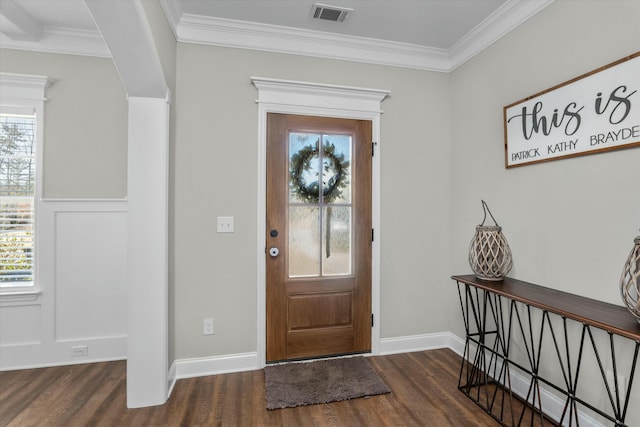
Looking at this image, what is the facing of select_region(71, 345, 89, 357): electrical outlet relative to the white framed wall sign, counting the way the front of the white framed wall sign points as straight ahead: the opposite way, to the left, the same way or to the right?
to the left

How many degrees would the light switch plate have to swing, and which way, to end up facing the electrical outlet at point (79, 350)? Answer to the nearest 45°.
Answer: approximately 90° to its right

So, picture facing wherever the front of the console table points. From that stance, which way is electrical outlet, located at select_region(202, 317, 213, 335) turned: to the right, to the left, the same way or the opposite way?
to the left

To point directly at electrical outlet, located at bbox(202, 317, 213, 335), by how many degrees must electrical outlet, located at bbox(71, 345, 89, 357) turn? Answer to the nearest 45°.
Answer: approximately 90° to its left

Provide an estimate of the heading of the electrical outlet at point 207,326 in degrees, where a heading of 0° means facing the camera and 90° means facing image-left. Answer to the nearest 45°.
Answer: approximately 0°

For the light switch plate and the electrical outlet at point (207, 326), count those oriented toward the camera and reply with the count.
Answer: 2

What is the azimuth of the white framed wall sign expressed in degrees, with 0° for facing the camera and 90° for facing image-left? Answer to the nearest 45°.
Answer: approximately 45°
